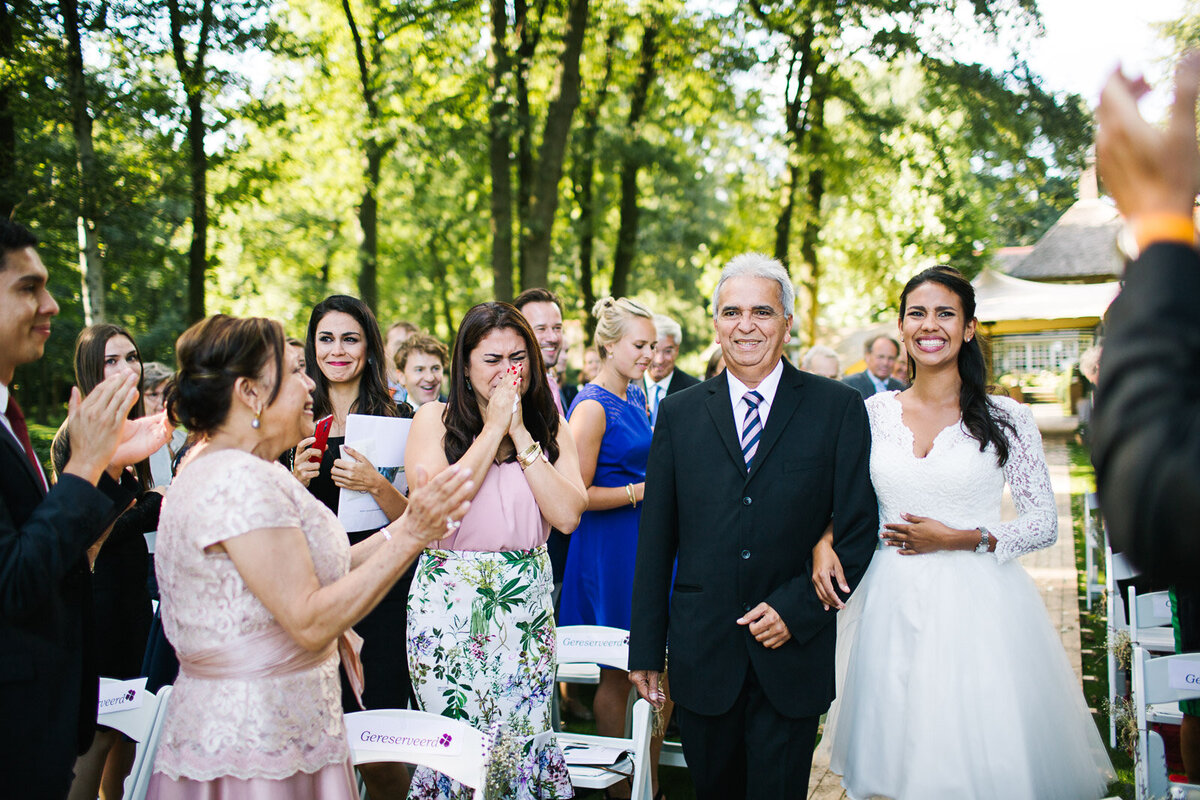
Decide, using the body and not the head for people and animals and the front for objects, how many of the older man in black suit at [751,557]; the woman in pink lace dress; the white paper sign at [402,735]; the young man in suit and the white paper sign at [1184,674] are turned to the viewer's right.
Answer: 2

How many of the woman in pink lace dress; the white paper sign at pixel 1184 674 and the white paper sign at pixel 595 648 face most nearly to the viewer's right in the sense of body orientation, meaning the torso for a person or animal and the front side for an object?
1

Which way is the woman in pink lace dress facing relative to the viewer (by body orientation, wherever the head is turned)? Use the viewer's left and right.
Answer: facing to the right of the viewer

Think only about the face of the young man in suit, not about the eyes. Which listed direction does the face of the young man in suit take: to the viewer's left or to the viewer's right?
to the viewer's right

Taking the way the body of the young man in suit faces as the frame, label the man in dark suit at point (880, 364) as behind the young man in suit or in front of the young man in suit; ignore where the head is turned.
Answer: in front

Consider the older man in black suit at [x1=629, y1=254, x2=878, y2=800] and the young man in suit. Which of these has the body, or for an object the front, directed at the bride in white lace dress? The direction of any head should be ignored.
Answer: the young man in suit

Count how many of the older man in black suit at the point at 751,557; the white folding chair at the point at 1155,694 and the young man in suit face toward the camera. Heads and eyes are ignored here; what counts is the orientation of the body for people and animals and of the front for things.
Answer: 2
